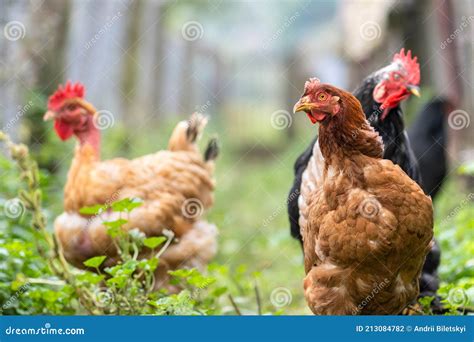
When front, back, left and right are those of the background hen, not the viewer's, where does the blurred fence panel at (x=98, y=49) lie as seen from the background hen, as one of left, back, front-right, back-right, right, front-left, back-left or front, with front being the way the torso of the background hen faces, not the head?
right

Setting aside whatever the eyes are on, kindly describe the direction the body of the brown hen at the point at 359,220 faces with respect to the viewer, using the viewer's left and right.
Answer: facing the viewer and to the left of the viewer

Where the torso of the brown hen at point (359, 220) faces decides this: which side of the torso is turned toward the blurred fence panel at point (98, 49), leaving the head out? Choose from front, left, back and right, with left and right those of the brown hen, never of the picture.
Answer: right

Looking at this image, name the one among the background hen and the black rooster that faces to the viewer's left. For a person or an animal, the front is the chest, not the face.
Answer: the background hen

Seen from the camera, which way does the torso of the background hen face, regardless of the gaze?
to the viewer's left

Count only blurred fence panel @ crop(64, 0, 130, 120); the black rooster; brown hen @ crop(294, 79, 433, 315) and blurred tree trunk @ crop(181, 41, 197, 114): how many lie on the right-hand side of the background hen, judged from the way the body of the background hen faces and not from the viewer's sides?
2

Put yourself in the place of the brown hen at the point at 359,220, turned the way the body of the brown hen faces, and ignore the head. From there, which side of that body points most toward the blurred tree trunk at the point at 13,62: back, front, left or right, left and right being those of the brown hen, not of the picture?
right

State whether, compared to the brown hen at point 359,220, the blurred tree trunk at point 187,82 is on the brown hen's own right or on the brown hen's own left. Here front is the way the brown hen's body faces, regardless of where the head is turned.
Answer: on the brown hen's own right
